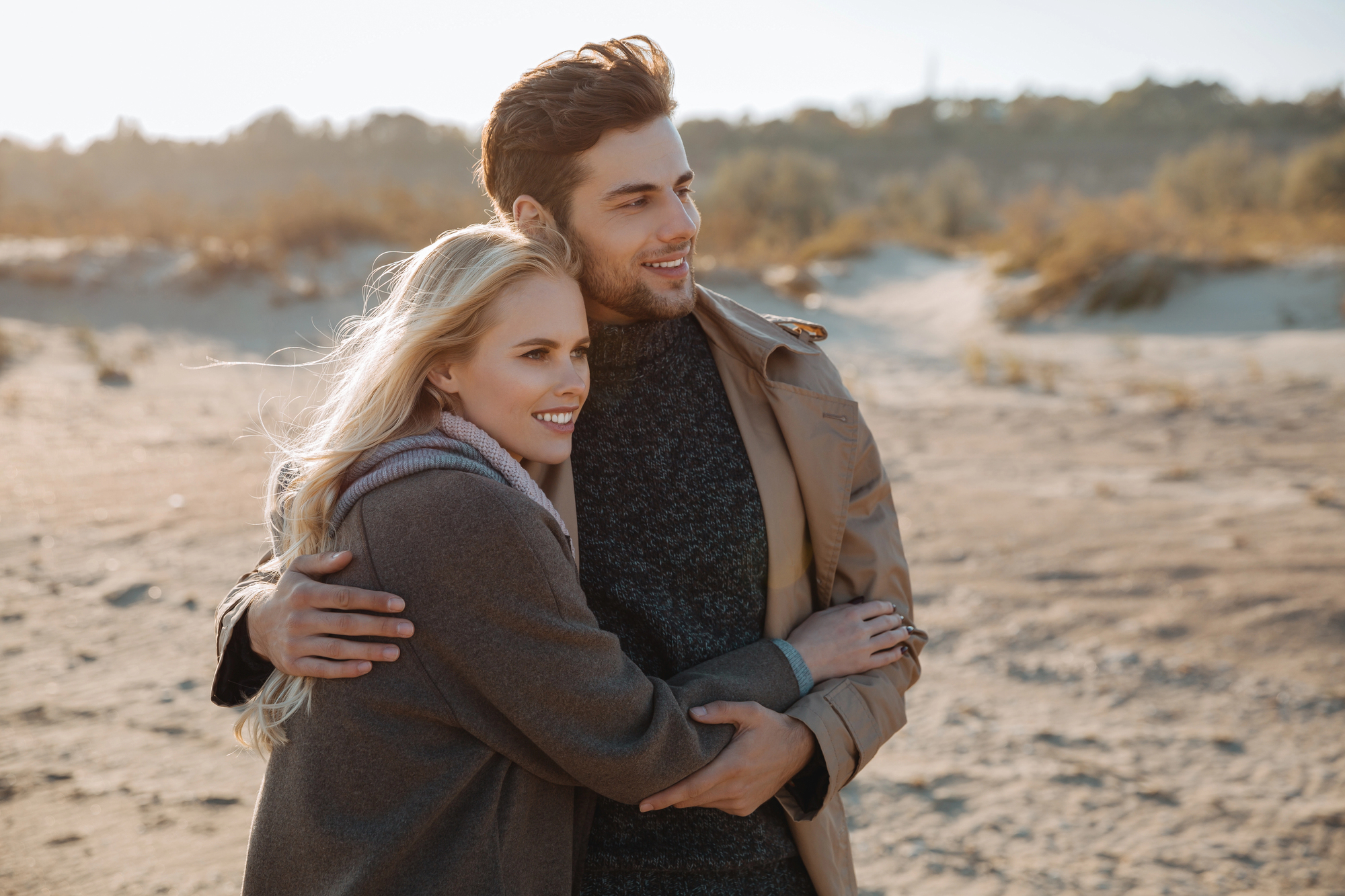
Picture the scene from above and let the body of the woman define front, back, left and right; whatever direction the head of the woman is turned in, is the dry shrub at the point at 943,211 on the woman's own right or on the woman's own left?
on the woman's own left

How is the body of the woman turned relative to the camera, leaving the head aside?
to the viewer's right

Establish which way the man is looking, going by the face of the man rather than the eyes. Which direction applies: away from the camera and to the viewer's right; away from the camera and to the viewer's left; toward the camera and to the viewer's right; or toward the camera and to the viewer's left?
toward the camera and to the viewer's right

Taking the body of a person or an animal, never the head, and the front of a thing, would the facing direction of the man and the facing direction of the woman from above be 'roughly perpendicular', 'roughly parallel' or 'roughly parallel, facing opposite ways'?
roughly perpendicular

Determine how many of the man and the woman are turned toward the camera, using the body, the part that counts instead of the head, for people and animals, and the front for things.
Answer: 1

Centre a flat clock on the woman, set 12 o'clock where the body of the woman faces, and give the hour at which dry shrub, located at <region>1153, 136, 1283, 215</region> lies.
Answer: The dry shrub is roughly at 10 o'clock from the woman.

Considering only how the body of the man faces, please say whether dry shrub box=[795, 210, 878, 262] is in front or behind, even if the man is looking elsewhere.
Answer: behind

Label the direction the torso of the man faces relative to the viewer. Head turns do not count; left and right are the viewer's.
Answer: facing the viewer
